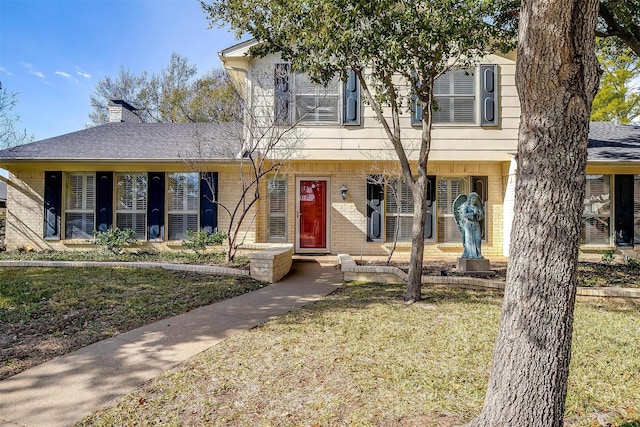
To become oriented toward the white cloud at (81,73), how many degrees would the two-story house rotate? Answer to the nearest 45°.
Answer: approximately 135° to its right

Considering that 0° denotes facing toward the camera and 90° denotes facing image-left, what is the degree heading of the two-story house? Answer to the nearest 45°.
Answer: approximately 0°

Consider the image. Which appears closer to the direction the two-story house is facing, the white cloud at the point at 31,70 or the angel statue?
the angel statue

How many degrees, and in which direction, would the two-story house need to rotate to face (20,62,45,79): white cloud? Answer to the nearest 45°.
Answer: approximately 135° to its right

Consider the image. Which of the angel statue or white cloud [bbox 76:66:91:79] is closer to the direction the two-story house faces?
the angel statue
